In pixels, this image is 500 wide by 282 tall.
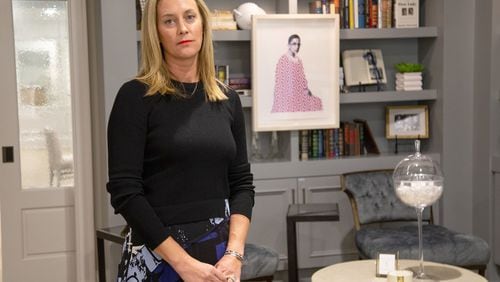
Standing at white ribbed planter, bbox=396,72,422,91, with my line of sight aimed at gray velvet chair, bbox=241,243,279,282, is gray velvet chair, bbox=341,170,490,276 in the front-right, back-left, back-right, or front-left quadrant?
front-left

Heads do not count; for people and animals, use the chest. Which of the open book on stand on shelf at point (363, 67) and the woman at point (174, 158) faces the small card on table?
the open book on stand on shelf

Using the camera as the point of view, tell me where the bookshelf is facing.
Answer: facing the viewer

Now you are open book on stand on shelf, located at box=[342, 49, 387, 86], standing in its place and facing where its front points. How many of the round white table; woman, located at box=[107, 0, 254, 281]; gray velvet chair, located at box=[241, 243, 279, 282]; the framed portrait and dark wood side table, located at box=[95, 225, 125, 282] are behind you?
0

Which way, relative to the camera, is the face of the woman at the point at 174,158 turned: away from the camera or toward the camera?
toward the camera

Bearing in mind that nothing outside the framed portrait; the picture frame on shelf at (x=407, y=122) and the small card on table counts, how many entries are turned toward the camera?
3

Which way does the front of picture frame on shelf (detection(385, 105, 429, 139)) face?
toward the camera

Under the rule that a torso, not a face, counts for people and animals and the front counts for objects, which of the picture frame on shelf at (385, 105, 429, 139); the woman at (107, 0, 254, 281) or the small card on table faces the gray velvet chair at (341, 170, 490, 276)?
the picture frame on shelf

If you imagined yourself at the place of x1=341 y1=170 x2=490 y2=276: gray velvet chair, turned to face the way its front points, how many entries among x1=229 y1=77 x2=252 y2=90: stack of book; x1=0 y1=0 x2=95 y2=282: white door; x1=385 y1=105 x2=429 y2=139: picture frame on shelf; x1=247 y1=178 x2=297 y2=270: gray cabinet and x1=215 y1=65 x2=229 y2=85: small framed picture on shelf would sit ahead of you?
0

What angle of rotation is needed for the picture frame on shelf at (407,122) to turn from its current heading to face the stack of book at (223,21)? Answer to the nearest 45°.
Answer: approximately 45° to its right

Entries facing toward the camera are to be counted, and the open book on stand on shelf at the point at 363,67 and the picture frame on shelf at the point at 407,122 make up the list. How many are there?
2

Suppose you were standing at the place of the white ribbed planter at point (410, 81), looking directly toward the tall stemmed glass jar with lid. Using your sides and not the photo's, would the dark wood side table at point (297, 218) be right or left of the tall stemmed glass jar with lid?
right

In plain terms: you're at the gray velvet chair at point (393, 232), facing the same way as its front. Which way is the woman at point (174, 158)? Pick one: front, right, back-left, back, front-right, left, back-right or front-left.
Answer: front-right

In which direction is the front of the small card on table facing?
toward the camera

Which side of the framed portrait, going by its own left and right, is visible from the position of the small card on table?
front

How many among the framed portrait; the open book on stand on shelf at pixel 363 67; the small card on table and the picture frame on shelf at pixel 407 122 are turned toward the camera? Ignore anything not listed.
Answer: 4

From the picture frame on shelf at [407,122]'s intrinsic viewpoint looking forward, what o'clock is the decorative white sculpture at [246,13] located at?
The decorative white sculpture is roughly at 2 o'clock from the picture frame on shelf.
